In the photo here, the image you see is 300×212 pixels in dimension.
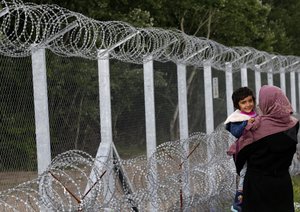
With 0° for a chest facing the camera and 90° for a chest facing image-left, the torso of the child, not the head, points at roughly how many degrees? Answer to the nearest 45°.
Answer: approximately 315°

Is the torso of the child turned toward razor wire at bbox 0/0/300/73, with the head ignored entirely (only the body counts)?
no

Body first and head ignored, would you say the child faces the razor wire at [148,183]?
no

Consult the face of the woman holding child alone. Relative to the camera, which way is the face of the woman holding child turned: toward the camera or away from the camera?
away from the camera
